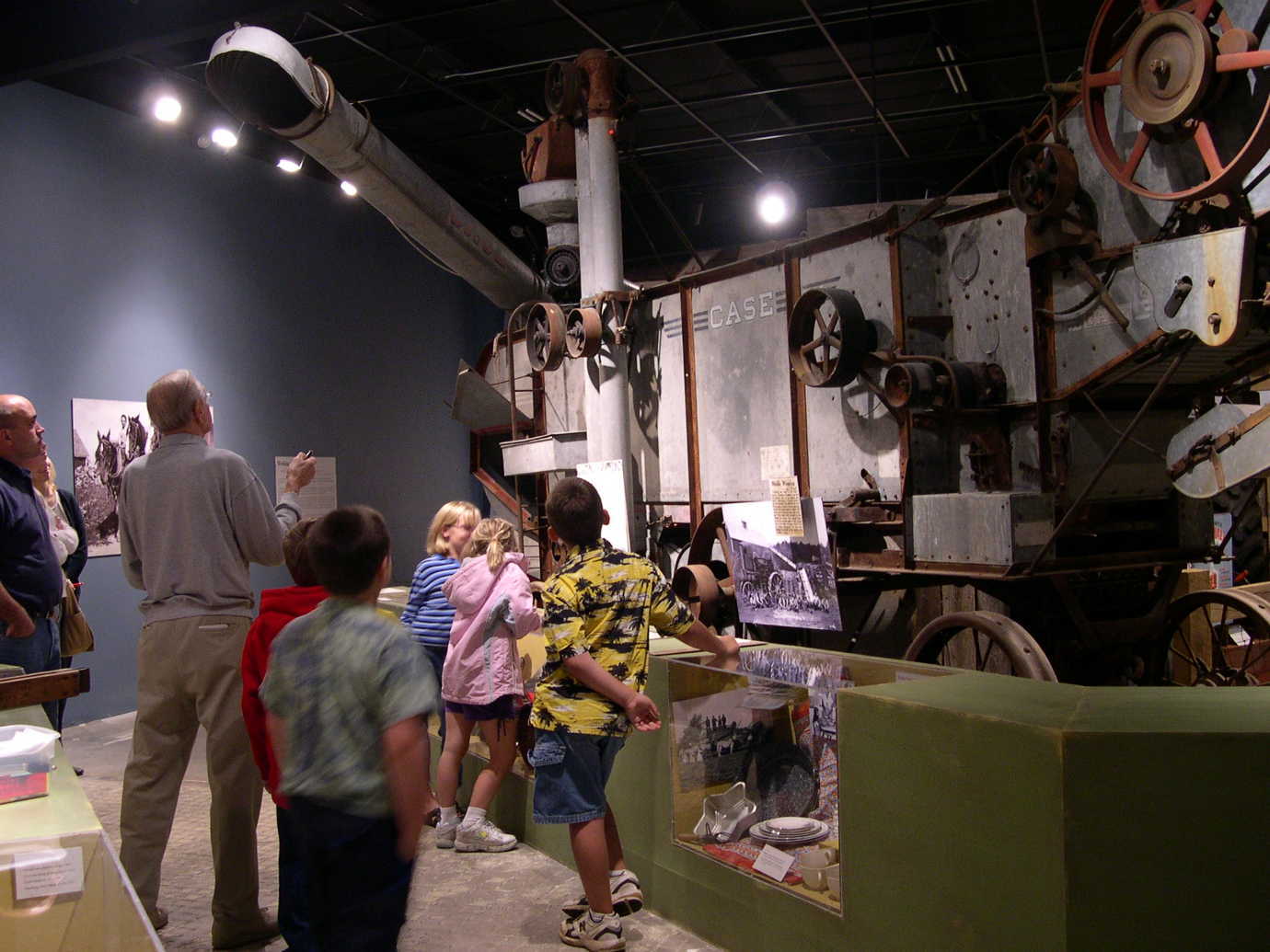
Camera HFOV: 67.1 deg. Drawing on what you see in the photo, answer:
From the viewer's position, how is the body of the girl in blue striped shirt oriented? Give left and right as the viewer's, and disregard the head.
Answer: facing to the right of the viewer

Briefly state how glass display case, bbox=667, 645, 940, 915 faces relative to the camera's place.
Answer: facing the viewer and to the left of the viewer

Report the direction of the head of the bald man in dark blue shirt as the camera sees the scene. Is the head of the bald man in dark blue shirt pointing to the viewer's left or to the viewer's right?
to the viewer's right

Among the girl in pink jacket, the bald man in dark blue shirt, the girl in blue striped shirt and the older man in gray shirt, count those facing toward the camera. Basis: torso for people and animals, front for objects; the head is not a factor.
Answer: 0

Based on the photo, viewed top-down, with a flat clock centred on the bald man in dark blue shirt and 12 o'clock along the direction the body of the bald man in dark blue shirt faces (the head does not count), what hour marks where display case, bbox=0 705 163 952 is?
The display case is roughly at 3 o'clock from the bald man in dark blue shirt.

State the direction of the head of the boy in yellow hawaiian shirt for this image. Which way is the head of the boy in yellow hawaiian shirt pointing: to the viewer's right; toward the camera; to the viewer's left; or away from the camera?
away from the camera

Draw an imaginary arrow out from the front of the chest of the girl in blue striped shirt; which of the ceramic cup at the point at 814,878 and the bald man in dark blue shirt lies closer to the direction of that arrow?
the ceramic cup

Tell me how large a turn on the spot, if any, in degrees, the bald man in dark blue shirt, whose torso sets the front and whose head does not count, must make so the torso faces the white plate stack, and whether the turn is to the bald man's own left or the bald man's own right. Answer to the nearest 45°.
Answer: approximately 45° to the bald man's own right

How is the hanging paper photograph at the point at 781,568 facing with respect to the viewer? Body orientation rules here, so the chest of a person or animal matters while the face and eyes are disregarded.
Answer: toward the camera

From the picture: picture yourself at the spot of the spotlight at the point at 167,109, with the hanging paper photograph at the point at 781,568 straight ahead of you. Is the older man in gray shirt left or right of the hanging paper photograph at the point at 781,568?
right

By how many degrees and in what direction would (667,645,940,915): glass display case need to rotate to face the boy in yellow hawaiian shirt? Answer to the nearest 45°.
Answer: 0° — it already faces them

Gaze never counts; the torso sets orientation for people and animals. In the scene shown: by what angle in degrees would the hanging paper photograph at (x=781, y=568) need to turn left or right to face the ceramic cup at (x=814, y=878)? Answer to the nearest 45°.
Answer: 0° — it already faces it

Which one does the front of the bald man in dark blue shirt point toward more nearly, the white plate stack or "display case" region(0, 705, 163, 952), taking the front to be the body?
the white plate stack

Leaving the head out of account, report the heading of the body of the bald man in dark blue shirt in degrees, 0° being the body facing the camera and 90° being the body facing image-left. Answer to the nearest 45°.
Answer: approximately 270°

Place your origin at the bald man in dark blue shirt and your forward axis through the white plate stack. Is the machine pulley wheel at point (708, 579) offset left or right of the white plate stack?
left

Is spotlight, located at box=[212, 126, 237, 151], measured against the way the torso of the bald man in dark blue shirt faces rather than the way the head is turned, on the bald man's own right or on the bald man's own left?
on the bald man's own left

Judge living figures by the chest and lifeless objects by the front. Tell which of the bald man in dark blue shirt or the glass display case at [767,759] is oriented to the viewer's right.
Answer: the bald man in dark blue shirt

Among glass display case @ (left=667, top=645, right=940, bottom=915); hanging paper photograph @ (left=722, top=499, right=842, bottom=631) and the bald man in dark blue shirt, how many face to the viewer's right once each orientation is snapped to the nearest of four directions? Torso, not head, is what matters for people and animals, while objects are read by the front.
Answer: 1

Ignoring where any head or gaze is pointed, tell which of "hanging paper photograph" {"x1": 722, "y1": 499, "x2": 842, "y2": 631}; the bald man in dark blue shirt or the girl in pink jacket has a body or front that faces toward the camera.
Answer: the hanging paper photograph

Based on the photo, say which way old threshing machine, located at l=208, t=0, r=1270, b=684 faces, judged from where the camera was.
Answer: facing the viewer and to the right of the viewer

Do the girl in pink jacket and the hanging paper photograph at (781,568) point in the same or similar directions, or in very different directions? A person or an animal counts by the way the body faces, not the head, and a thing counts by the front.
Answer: very different directions
